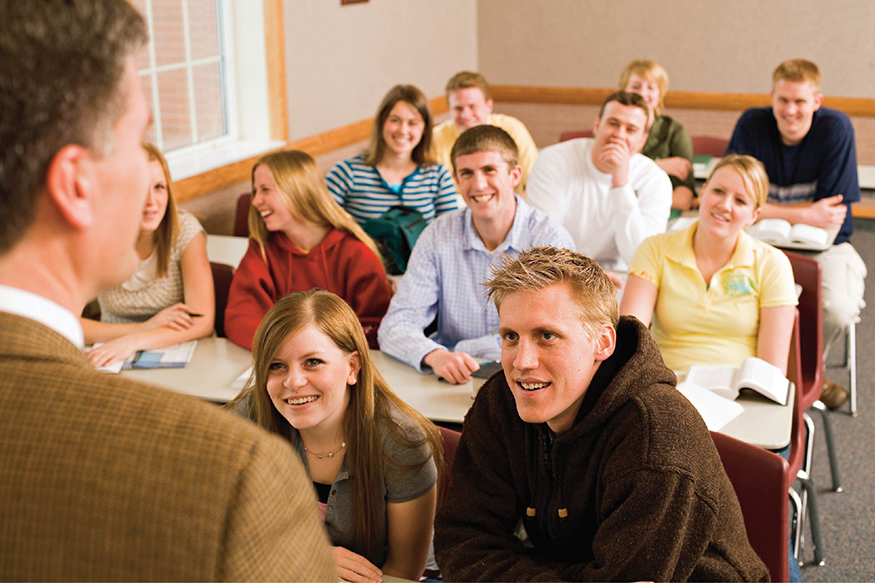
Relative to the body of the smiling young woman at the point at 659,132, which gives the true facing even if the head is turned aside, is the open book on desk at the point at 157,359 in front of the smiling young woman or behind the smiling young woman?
in front

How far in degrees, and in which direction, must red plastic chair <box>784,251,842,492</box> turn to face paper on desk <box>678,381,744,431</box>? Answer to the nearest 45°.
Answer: approximately 45° to its left

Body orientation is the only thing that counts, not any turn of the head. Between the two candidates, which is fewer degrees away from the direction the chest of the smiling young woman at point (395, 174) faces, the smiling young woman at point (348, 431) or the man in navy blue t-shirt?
the smiling young woman

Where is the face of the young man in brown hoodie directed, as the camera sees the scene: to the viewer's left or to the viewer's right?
to the viewer's left

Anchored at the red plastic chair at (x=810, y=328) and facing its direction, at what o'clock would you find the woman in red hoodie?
The woman in red hoodie is roughly at 1 o'clock from the red plastic chair.

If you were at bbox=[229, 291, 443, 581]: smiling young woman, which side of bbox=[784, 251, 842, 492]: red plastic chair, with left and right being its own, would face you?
front

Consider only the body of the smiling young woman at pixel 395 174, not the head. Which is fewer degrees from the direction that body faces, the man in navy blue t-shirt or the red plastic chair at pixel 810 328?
the red plastic chair

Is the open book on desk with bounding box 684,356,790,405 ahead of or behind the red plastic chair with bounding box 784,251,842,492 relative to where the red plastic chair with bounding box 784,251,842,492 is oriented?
ahead

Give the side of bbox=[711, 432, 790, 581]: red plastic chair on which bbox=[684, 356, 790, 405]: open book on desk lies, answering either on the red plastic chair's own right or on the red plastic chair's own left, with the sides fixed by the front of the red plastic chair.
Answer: on the red plastic chair's own right

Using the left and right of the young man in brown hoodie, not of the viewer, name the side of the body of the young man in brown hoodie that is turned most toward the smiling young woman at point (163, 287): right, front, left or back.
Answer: right

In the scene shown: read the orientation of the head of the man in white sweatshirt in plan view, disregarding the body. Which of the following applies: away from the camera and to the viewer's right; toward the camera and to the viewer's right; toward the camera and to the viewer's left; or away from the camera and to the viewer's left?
toward the camera and to the viewer's left
